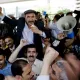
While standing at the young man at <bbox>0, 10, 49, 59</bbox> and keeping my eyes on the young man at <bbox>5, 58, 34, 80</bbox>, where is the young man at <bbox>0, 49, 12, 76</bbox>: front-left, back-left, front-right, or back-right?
front-right

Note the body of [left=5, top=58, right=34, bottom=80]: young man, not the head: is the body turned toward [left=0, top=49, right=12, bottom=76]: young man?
no

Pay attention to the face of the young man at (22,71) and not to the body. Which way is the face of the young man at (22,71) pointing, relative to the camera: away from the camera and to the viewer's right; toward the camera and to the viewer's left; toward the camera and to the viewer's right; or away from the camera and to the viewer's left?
toward the camera and to the viewer's right

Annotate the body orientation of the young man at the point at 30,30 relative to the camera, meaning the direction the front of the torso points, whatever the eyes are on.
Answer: toward the camera

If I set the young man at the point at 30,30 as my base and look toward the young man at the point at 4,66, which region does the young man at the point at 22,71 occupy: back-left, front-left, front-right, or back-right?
front-left

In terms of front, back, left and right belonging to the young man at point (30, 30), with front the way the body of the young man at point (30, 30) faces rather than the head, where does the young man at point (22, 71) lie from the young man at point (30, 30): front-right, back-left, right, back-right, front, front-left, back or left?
front

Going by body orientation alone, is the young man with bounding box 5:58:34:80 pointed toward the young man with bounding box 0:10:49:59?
no
